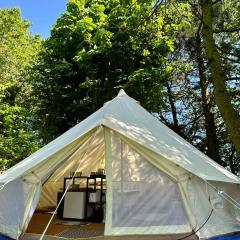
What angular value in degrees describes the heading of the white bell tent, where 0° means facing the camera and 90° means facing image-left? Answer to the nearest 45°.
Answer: approximately 0°

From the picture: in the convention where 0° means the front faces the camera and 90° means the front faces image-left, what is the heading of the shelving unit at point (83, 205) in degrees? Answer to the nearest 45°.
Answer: approximately 0°

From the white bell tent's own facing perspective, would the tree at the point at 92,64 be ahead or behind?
behind
